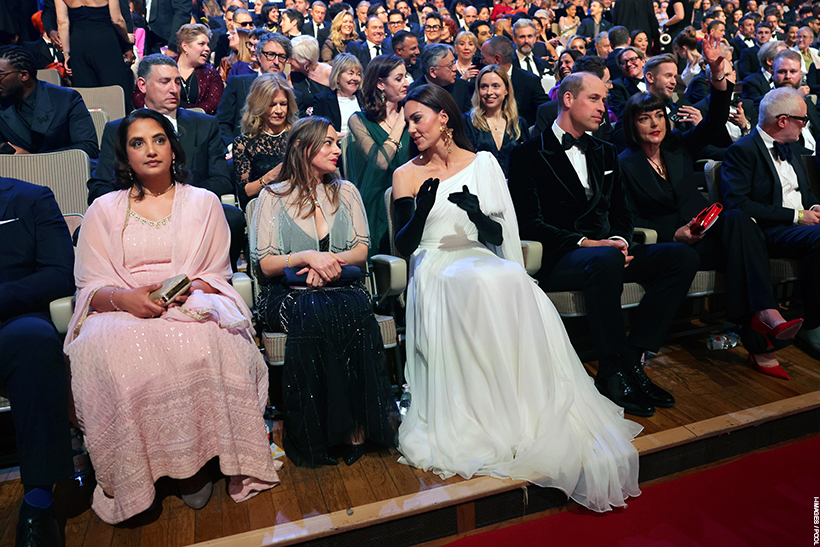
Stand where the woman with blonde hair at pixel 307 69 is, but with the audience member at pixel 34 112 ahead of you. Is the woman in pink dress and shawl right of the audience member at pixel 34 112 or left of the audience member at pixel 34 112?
left

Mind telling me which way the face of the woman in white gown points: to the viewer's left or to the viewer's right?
to the viewer's left

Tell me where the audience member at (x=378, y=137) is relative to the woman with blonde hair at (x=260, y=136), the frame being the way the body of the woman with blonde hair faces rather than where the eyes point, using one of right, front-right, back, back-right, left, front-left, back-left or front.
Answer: front-left

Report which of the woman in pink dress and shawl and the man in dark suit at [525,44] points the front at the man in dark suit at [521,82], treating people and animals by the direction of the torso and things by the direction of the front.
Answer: the man in dark suit at [525,44]

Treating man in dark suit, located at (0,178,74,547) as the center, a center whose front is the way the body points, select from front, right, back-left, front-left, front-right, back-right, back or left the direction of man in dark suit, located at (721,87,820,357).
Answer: left

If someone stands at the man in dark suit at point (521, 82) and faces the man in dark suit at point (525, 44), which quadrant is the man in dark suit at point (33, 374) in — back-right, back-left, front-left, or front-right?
back-left

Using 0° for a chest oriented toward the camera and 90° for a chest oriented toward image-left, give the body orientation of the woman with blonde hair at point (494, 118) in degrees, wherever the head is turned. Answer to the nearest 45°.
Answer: approximately 0°

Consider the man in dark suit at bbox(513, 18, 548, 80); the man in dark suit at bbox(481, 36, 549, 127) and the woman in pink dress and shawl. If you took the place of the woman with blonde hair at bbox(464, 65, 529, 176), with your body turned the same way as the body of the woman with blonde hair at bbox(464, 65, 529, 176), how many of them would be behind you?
2

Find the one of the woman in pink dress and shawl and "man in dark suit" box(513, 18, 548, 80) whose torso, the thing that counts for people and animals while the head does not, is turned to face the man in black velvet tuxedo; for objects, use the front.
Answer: the man in dark suit

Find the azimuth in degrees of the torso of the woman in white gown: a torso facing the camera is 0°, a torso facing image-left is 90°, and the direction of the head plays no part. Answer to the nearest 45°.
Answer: approximately 0°
